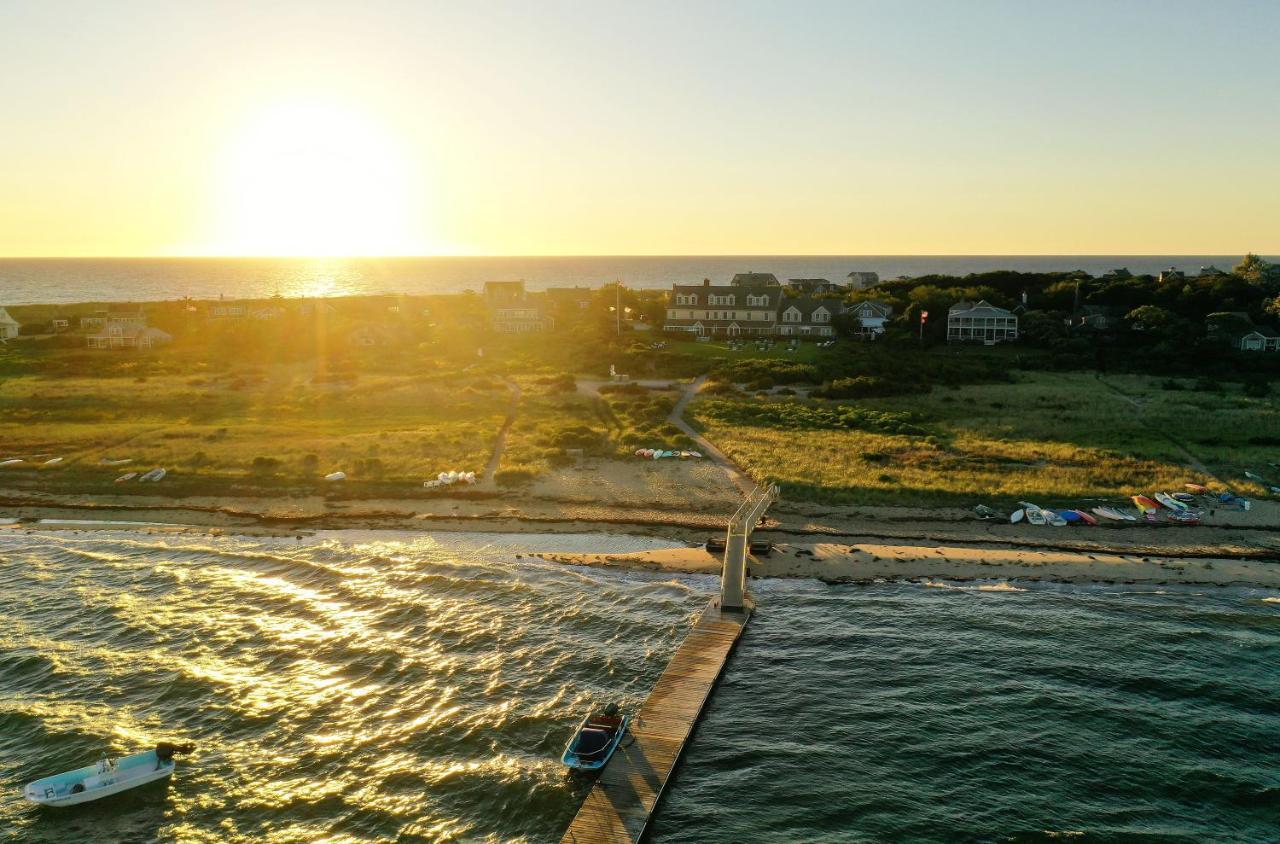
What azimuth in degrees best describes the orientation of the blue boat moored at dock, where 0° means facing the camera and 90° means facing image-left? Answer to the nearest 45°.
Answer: approximately 45°

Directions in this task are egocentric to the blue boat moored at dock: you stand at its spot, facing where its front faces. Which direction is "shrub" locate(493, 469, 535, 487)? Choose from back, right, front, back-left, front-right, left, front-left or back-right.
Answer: back-right

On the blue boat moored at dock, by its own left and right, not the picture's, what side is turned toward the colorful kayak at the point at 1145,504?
back

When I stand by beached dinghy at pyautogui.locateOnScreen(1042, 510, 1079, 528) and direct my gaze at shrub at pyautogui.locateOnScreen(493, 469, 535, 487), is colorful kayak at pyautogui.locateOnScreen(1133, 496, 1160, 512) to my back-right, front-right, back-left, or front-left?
back-right

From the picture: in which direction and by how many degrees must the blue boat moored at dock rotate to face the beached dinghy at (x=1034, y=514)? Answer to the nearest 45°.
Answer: approximately 180°

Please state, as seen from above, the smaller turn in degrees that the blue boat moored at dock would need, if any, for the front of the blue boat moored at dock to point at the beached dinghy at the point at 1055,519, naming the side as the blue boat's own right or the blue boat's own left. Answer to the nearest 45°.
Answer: approximately 180°
